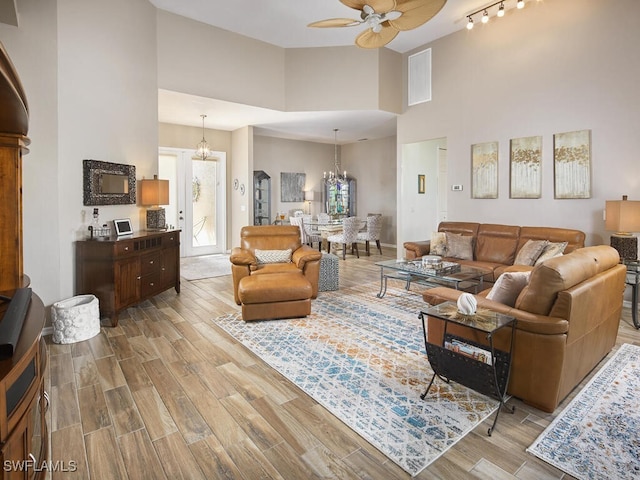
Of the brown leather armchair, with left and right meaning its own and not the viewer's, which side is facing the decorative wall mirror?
right

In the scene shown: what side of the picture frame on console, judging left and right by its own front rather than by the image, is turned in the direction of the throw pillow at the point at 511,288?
front

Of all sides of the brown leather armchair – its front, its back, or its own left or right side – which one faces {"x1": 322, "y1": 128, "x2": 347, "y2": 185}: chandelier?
back

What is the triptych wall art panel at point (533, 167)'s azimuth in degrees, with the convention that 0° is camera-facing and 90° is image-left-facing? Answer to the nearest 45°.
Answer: approximately 45°

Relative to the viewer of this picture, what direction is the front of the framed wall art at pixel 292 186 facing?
facing the viewer

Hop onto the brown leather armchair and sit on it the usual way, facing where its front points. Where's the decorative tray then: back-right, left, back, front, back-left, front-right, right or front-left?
left

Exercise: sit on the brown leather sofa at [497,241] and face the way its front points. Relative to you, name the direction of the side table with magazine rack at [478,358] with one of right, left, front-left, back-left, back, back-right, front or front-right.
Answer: front-left

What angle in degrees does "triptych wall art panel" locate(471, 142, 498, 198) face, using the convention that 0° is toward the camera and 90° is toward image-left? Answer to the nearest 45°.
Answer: approximately 45°

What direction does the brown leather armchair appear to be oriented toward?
toward the camera

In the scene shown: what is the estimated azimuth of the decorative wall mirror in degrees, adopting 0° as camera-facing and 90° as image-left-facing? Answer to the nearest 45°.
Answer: approximately 315°

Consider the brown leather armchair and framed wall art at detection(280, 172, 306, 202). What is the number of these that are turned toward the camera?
2

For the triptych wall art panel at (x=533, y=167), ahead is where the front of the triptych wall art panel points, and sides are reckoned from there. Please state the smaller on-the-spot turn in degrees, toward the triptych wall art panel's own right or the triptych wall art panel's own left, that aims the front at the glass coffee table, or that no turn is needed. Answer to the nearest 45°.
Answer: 0° — it already faces it

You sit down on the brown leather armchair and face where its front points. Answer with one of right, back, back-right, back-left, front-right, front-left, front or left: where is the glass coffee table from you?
left
